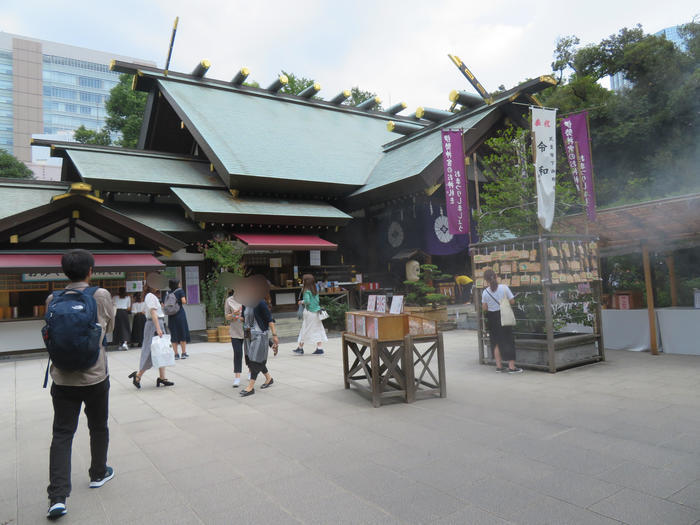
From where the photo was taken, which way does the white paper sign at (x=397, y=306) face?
toward the camera

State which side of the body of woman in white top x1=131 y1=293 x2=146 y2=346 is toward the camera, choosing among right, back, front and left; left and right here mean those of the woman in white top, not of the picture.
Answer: back

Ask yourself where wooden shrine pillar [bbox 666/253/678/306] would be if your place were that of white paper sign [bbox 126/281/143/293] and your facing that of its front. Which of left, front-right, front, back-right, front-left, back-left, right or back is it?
front-left

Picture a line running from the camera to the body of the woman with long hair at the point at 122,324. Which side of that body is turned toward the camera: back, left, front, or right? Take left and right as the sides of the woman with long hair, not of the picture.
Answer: back

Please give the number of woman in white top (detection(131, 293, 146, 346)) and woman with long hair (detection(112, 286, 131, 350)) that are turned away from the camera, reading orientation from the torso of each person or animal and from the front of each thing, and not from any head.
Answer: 2

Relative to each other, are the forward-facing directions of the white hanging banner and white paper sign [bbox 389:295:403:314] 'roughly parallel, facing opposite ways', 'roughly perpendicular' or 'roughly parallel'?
roughly parallel

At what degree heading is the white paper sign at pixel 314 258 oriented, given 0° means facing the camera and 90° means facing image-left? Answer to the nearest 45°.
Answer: approximately 0°

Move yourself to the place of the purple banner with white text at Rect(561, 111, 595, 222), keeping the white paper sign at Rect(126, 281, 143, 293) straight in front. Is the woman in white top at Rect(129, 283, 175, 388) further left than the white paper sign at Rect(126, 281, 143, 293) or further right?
left

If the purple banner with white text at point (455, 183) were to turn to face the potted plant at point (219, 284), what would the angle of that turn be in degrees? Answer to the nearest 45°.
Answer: approximately 90° to its right

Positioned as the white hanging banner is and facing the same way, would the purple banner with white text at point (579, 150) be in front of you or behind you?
behind

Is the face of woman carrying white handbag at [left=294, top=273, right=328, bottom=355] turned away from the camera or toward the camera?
away from the camera

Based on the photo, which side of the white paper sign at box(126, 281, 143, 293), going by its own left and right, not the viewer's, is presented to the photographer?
front
